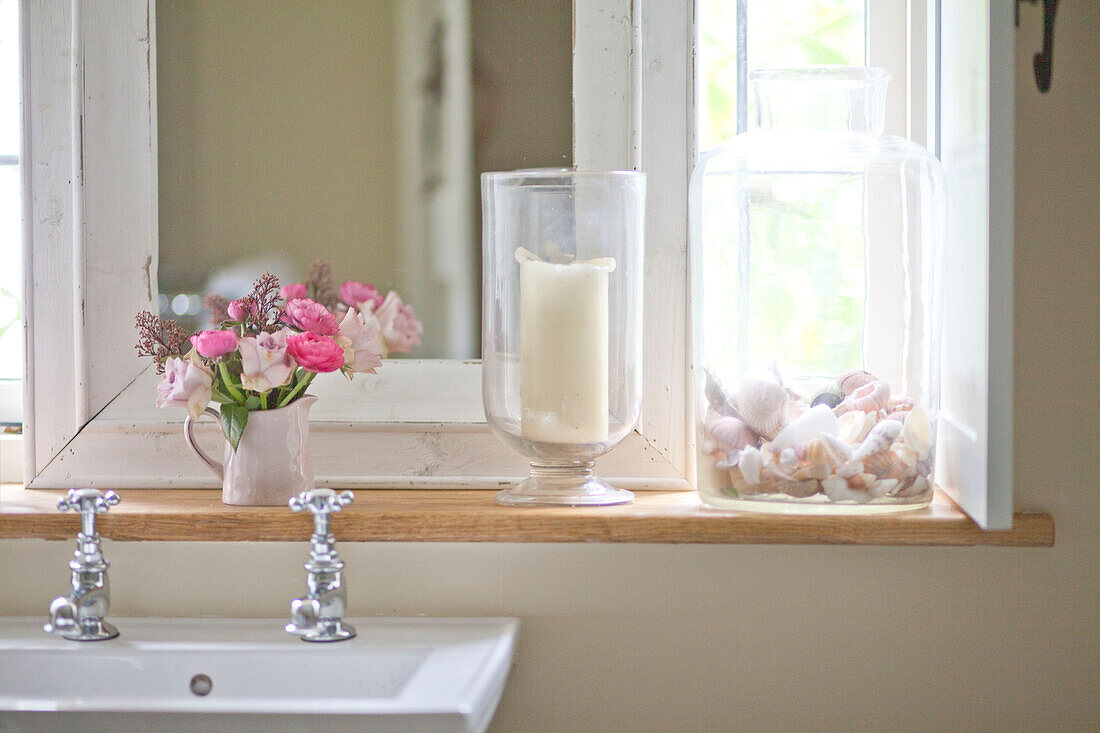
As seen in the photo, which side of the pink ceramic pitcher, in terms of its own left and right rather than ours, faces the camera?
right

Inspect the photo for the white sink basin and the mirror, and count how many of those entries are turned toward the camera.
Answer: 2

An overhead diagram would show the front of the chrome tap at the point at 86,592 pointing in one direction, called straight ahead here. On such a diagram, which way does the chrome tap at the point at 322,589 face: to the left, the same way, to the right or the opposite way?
the same way

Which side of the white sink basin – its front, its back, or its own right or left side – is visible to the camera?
front

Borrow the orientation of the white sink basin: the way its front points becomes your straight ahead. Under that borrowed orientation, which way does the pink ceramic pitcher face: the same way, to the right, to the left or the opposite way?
to the left

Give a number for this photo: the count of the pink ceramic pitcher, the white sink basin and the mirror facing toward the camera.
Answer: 2

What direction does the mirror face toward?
toward the camera

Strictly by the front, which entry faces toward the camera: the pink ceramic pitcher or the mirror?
the mirror
